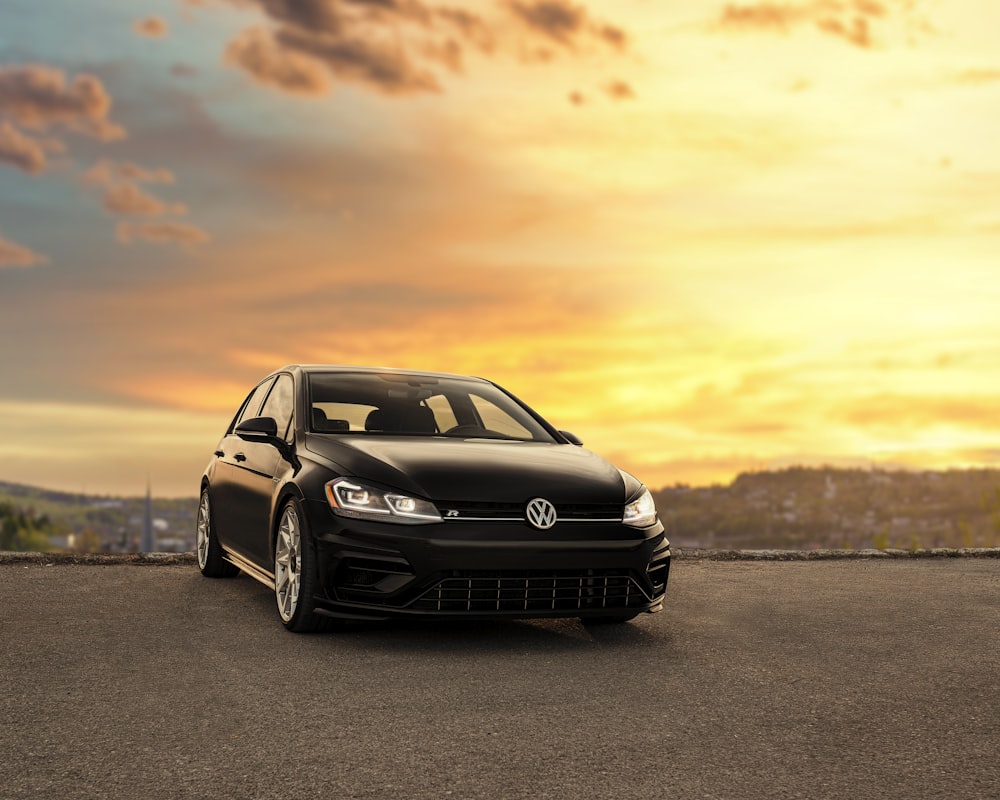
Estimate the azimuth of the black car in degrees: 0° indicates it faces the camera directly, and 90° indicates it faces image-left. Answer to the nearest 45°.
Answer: approximately 315°
